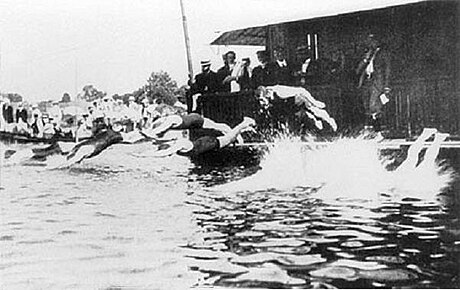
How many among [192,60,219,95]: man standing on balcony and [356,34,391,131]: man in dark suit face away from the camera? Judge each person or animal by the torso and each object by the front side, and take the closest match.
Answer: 0

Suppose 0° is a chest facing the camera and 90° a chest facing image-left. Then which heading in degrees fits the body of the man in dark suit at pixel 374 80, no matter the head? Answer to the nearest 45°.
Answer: approximately 45°

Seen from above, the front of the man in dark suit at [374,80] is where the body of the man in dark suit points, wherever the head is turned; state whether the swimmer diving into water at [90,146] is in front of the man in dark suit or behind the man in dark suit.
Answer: in front

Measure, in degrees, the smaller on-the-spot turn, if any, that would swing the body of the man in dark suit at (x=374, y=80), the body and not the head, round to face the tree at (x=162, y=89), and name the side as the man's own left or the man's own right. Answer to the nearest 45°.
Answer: approximately 45° to the man's own right
